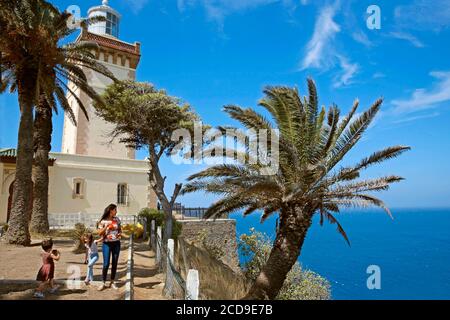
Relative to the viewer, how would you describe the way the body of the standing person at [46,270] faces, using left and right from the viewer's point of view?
facing away from the viewer and to the right of the viewer

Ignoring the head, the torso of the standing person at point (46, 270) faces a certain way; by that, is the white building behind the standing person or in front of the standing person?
in front

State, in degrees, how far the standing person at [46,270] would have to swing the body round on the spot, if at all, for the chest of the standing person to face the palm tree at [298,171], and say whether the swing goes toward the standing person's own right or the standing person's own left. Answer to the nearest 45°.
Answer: approximately 45° to the standing person's own right

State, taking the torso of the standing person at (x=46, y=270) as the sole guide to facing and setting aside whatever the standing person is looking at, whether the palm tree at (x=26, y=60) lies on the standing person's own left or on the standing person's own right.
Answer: on the standing person's own left

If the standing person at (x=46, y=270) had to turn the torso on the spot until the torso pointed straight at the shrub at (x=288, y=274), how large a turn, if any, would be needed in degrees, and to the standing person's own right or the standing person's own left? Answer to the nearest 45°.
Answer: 0° — they already face it

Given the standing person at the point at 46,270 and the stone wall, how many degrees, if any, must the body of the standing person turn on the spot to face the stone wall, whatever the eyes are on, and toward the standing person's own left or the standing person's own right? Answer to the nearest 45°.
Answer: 0° — they already face it

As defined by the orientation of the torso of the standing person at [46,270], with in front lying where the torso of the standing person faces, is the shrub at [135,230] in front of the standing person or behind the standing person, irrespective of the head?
in front
